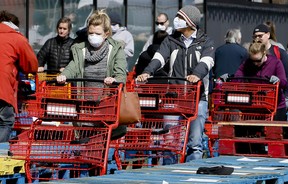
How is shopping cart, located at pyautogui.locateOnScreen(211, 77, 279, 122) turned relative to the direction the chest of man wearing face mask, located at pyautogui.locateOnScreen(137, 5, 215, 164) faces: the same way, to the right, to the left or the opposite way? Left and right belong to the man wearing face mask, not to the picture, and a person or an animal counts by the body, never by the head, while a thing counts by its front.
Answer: the same way

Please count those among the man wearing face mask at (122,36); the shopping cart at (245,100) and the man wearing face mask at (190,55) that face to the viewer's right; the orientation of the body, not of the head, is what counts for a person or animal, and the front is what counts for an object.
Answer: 0

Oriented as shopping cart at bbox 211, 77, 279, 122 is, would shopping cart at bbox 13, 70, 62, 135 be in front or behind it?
in front

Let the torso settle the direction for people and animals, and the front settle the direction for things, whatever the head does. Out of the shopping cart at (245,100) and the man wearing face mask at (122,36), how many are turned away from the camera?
0

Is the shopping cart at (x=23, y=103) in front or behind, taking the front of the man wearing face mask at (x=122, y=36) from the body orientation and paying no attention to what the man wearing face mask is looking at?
in front

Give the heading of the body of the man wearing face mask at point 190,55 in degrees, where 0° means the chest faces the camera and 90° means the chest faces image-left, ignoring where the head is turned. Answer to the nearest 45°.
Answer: approximately 45°

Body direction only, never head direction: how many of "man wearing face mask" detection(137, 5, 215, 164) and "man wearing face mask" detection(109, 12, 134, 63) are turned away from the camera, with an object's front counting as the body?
0

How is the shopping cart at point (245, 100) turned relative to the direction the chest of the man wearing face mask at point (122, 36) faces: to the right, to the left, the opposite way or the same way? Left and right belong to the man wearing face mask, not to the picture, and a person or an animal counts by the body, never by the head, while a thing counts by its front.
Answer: the same way

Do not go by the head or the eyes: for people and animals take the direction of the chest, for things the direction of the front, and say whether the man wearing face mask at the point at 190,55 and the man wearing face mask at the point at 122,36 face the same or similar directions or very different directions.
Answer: same or similar directions

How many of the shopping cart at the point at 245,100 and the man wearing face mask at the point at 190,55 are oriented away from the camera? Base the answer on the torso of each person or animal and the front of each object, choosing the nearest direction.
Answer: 0
